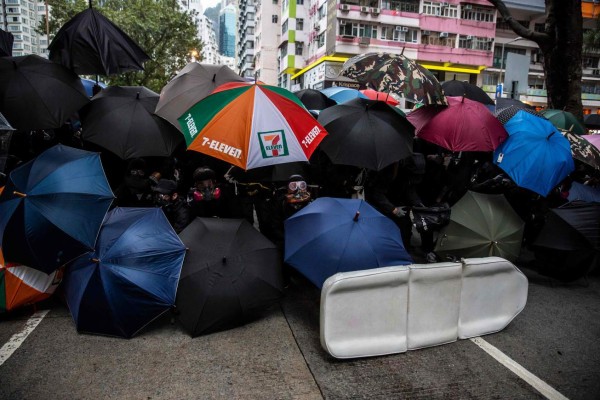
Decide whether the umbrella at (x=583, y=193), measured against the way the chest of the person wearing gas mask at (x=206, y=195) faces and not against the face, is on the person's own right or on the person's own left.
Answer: on the person's own left

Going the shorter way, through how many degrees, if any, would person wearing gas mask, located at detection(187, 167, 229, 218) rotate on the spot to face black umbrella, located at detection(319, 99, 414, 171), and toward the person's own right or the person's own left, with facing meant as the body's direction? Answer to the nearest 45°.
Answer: approximately 90° to the person's own left

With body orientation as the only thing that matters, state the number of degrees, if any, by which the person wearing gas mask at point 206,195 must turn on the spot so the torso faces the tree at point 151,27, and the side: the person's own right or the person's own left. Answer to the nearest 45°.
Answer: approximately 180°

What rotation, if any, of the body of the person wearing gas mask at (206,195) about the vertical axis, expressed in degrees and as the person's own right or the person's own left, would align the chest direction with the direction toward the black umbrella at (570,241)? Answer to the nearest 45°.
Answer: approximately 90° to the person's own left

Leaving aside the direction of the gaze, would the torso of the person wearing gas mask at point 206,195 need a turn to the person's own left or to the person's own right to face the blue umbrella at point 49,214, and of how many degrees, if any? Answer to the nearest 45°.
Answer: approximately 45° to the person's own right

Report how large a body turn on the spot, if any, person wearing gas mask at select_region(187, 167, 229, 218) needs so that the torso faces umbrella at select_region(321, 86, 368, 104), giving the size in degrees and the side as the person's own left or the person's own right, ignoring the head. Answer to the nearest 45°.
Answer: approximately 135° to the person's own left

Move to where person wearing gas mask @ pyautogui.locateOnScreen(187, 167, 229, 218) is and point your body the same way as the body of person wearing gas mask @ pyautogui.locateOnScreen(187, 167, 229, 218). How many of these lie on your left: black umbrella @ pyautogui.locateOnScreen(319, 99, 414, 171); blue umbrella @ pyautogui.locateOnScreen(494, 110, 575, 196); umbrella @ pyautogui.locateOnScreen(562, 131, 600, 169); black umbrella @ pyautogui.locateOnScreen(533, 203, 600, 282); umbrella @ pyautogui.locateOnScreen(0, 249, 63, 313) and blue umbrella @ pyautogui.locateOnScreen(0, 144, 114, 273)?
4

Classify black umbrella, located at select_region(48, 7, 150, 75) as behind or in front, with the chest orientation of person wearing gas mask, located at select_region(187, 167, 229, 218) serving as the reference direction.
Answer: behind

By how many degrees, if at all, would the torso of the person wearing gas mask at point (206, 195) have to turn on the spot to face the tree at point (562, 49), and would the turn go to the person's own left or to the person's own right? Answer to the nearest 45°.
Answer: approximately 135° to the person's own left

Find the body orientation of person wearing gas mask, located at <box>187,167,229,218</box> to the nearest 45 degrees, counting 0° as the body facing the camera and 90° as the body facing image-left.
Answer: approximately 0°

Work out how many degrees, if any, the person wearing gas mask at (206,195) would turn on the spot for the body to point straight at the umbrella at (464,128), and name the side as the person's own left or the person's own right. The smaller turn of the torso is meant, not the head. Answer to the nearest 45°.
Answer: approximately 90° to the person's own left
